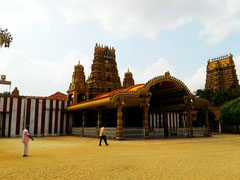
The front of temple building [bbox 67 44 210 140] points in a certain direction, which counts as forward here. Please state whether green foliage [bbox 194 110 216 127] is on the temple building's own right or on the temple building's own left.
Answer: on the temple building's own left

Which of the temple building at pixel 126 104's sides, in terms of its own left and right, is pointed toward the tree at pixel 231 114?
left

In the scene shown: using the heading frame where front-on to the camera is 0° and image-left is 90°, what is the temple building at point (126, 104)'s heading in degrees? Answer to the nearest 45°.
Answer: approximately 315°
